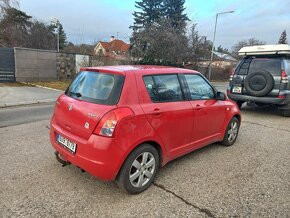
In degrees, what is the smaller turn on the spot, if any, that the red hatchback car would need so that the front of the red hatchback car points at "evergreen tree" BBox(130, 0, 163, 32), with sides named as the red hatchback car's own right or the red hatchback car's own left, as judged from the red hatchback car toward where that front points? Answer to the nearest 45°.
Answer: approximately 45° to the red hatchback car's own left

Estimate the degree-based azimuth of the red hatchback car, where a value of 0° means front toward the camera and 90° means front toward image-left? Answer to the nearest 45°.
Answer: approximately 225°

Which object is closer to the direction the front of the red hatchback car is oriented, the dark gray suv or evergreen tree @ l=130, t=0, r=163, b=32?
the dark gray suv

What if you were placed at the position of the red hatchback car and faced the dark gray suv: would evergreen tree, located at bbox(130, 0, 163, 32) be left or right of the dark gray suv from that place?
left

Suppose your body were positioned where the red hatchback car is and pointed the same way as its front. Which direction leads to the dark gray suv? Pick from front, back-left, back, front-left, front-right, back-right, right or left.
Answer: front
